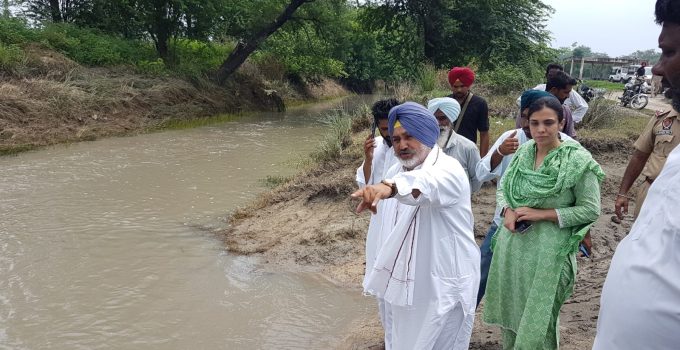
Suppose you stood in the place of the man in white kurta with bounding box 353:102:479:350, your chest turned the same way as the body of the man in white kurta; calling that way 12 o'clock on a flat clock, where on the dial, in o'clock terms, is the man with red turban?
The man with red turban is roughly at 5 o'clock from the man in white kurta.

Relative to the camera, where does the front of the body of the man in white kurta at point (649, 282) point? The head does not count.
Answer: to the viewer's left

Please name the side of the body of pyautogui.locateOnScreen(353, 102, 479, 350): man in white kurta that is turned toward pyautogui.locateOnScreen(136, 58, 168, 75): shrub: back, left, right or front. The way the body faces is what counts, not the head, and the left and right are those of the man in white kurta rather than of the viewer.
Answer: right

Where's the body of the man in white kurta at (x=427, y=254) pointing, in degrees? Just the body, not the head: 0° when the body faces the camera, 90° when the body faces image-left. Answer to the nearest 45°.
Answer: approximately 45°

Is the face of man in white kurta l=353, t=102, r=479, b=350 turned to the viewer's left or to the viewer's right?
to the viewer's left

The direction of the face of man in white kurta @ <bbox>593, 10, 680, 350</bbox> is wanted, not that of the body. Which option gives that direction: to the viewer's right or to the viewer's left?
to the viewer's left

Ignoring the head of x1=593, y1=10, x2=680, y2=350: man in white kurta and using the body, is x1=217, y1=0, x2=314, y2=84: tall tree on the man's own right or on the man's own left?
on the man's own right

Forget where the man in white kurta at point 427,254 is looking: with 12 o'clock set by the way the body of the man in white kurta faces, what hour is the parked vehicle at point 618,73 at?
The parked vehicle is roughly at 5 o'clock from the man in white kurta.

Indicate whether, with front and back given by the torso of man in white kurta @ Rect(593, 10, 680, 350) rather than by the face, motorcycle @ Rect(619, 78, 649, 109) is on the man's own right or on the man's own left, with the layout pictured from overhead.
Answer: on the man's own right

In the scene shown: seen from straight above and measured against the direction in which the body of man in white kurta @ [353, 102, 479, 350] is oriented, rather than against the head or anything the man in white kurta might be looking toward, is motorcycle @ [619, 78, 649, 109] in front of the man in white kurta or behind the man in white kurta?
behind
